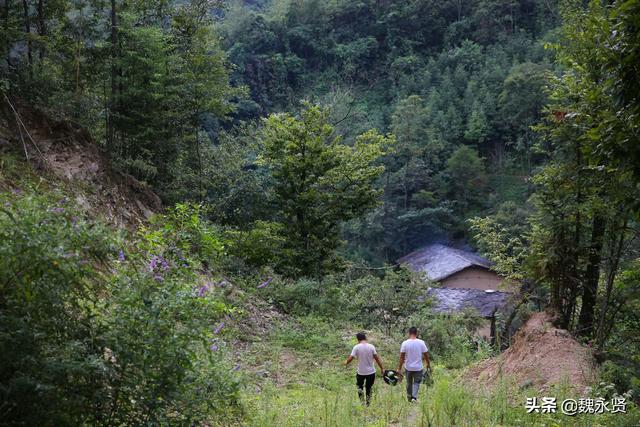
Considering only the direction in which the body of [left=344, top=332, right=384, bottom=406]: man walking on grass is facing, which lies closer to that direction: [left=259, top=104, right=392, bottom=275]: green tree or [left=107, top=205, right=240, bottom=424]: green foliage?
the green tree

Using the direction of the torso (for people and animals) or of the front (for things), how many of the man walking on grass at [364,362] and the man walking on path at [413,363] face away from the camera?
2

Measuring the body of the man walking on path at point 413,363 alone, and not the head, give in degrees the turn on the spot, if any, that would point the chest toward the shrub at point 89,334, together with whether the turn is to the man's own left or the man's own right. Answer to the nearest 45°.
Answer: approximately 135° to the man's own left

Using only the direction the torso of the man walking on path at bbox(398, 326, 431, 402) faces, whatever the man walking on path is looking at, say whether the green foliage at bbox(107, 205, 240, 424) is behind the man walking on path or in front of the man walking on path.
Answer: behind

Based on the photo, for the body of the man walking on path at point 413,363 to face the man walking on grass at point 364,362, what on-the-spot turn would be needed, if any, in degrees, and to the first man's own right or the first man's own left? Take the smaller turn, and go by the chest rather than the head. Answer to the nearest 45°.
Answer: approximately 135° to the first man's own left

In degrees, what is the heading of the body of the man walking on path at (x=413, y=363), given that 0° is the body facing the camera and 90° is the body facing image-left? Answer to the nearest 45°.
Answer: approximately 180°

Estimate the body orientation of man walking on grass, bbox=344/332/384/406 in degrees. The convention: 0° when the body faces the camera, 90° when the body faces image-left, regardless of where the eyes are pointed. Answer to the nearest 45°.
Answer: approximately 180°

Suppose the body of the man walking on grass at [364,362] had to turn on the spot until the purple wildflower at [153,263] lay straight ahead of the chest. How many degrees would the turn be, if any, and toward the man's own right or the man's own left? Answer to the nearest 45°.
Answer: approximately 135° to the man's own left

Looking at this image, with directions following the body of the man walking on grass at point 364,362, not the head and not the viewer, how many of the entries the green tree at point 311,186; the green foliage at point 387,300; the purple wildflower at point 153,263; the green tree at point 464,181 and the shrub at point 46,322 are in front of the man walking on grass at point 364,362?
3

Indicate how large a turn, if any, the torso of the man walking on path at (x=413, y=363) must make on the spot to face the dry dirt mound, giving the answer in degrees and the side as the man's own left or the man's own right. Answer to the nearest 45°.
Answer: approximately 45° to the man's own right
